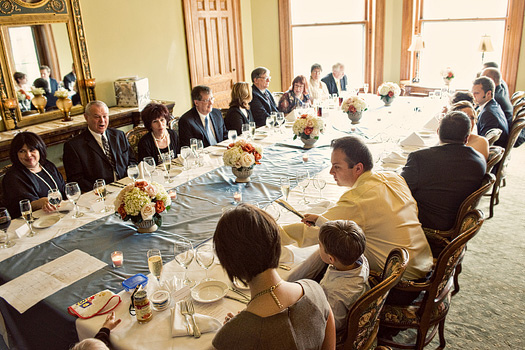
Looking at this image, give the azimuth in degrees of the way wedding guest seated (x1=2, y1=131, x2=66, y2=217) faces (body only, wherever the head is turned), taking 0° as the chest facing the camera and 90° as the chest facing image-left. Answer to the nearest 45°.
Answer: approximately 315°

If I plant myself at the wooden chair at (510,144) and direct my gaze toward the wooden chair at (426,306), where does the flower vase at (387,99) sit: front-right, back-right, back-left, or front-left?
back-right

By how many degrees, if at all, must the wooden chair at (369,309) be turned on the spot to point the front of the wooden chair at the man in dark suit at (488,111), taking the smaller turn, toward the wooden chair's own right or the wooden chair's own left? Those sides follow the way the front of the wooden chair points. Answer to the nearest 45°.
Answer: approximately 45° to the wooden chair's own right

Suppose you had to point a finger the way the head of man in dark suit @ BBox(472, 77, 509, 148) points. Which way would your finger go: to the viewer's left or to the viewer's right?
to the viewer's left

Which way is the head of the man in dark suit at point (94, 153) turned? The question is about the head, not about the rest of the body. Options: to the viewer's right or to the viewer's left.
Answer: to the viewer's right

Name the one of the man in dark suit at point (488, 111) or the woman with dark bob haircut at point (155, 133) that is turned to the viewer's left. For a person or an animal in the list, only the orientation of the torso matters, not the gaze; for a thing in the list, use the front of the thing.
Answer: the man in dark suit

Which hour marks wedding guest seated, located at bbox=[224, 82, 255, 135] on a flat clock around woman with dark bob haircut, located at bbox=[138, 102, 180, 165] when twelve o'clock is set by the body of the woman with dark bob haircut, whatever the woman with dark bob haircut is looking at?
The wedding guest seated is roughly at 9 o'clock from the woman with dark bob haircut.

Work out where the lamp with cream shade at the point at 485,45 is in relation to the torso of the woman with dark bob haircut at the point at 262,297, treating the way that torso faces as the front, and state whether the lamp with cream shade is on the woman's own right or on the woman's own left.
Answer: on the woman's own right

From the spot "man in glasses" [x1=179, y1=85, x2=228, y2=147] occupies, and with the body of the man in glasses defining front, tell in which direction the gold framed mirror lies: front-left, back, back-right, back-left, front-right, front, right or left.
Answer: back

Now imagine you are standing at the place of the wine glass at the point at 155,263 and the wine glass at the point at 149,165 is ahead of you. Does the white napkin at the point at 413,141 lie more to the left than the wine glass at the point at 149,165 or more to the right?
right

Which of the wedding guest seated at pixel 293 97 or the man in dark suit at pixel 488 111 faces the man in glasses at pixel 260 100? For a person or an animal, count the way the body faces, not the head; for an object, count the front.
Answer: the man in dark suit

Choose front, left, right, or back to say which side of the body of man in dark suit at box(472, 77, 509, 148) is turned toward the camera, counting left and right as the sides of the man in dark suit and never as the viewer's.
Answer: left

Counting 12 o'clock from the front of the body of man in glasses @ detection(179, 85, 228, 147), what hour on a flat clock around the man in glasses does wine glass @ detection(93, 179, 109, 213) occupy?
The wine glass is roughly at 2 o'clock from the man in glasses.

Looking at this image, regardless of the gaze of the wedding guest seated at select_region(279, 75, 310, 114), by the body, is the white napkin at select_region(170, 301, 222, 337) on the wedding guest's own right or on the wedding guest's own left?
on the wedding guest's own right
